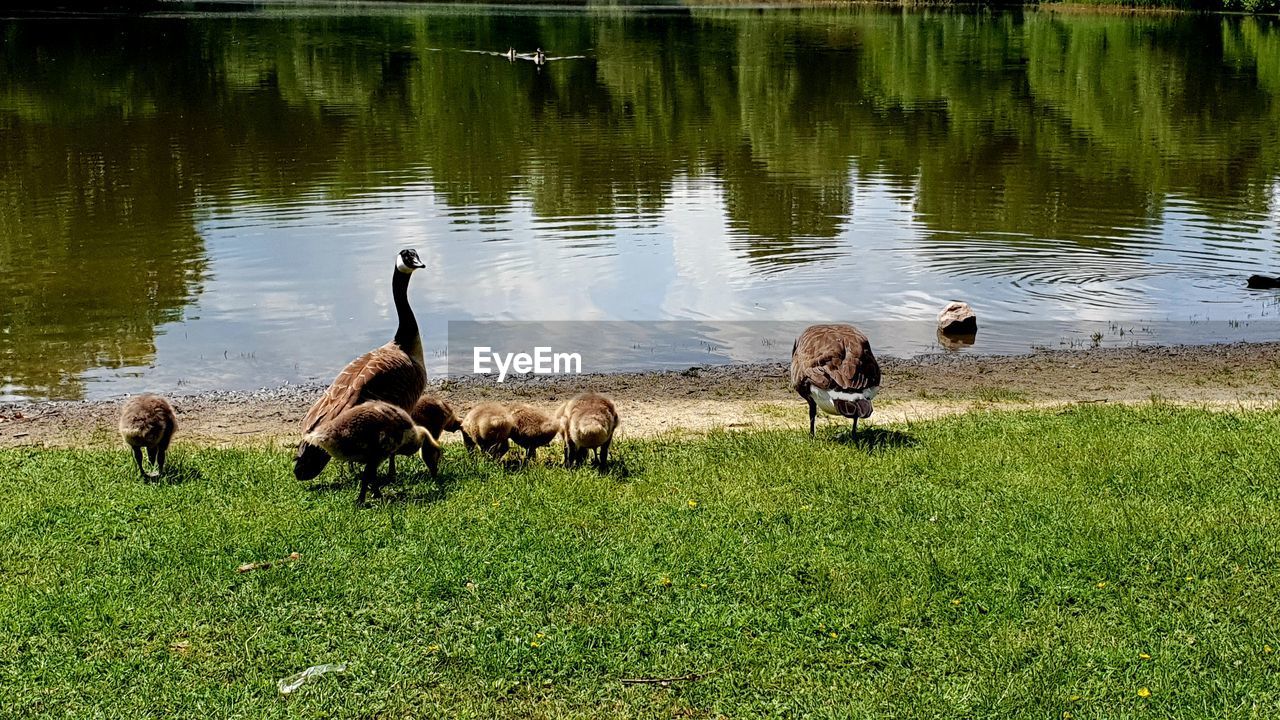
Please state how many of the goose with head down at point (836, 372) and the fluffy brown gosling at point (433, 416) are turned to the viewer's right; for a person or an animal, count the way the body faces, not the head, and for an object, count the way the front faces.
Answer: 1

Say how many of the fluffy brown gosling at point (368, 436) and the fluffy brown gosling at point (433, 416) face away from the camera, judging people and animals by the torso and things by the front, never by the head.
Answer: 0

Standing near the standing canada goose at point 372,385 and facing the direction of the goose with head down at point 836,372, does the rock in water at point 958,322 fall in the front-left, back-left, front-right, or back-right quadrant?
front-left

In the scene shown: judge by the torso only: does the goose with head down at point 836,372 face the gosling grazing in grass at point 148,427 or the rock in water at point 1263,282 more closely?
the rock in water

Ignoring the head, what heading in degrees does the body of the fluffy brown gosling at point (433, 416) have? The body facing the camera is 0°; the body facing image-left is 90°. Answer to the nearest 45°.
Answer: approximately 270°

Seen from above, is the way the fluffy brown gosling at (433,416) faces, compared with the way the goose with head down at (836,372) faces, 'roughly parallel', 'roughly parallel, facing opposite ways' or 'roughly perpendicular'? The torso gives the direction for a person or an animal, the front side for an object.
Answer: roughly perpendicular

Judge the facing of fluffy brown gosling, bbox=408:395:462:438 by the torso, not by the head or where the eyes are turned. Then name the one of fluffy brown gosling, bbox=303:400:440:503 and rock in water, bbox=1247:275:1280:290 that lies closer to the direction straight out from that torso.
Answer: the rock in water

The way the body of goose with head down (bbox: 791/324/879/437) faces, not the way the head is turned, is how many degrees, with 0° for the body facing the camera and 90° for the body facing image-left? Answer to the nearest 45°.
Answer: approximately 180°

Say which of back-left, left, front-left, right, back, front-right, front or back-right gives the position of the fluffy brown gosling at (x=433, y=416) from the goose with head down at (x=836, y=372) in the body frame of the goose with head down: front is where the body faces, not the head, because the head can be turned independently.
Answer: left

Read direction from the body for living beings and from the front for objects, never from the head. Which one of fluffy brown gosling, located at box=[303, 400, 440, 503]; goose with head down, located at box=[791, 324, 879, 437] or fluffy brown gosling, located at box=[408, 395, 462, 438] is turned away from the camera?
the goose with head down

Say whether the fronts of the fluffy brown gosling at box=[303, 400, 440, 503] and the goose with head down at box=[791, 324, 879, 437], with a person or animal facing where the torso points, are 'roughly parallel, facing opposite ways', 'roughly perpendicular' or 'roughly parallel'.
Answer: roughly perpendicular
